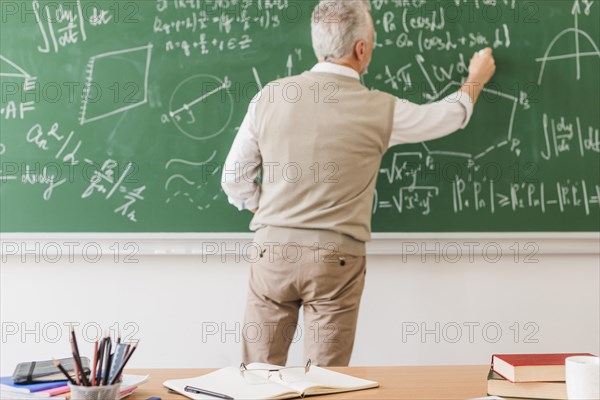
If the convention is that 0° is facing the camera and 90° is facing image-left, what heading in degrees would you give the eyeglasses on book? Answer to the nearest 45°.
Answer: approximately 0°

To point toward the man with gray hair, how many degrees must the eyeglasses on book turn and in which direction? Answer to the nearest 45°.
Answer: approximately 180°

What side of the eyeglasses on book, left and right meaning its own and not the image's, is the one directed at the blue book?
right

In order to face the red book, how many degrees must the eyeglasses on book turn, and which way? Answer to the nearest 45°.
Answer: approximately 90° to its left
